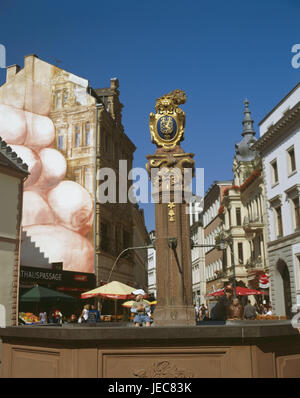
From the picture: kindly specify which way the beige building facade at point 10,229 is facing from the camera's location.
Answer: facing the viewer and to the right of the viewer

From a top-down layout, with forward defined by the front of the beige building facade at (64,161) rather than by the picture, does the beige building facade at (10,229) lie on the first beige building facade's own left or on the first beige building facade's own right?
on the first beige building facade's own right
